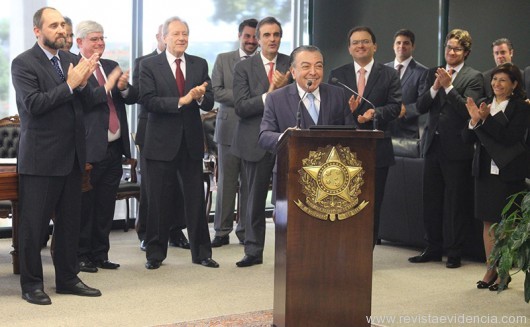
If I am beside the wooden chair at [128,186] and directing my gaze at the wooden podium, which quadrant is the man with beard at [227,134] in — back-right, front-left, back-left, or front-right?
front-left

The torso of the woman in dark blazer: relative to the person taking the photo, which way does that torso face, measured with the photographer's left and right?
facing the viewer and to the left of the viewer

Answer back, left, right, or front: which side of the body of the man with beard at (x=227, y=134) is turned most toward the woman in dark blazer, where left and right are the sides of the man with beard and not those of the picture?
front

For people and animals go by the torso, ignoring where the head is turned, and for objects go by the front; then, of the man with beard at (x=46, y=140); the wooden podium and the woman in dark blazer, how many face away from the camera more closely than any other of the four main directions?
0

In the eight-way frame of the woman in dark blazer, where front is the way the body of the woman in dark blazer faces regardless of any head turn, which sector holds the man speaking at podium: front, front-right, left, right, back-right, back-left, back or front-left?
front

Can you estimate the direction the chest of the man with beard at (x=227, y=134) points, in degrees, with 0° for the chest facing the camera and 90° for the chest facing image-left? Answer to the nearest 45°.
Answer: approximately 315°

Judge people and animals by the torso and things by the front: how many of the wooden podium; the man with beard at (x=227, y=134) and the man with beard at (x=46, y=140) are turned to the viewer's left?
0

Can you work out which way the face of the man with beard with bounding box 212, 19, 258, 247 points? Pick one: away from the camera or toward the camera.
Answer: toward the camera

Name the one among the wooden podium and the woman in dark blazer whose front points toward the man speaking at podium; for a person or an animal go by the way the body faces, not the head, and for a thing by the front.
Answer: the woman in dark blazer

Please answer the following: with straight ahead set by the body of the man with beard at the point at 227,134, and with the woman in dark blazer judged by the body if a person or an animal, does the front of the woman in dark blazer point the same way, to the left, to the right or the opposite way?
to the right

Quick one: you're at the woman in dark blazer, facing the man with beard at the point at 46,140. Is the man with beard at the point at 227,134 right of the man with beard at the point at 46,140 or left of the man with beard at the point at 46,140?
right

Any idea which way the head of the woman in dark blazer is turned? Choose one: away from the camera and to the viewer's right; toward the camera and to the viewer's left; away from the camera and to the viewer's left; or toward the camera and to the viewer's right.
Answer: toward the camera and to the viewer's left

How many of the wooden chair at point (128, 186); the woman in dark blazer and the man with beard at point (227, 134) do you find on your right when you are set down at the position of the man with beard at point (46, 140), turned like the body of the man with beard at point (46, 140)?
0

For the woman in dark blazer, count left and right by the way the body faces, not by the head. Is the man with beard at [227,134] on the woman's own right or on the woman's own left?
on the woman's own right

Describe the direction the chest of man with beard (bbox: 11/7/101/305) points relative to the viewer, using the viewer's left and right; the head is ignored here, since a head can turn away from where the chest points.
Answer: facing the viewer and to the right of the viewer

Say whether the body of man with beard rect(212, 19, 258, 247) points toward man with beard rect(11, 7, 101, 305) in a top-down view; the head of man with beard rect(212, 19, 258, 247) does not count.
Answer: no

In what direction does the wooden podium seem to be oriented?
toward the camera

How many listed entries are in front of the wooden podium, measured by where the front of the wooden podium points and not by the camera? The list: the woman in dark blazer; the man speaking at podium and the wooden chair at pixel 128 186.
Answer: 0

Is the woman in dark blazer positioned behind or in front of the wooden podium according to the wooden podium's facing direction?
behind
